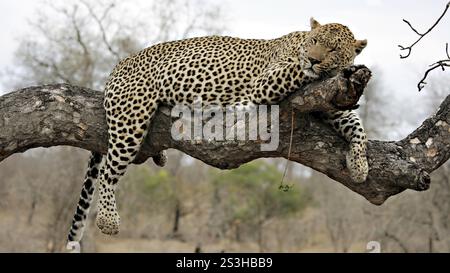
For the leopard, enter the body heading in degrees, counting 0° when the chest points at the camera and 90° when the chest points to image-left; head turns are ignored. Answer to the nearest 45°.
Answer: approximately 270°
